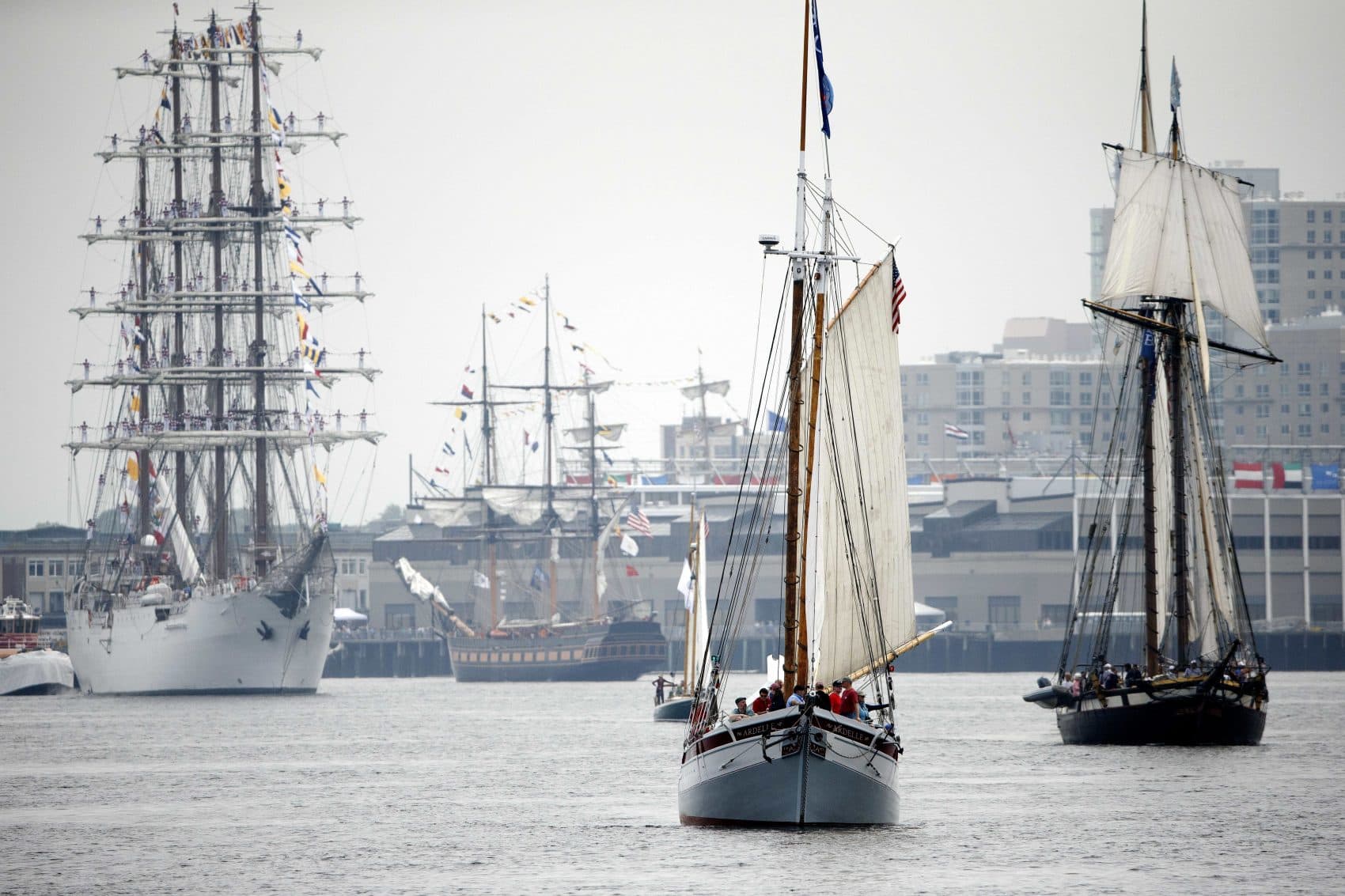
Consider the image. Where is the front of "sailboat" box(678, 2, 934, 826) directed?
toward the camera
